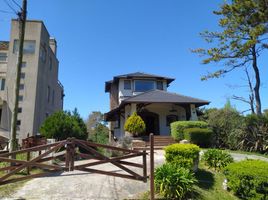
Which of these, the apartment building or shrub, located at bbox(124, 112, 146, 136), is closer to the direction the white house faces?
the shrub

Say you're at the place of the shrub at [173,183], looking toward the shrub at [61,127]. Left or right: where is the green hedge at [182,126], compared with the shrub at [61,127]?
right

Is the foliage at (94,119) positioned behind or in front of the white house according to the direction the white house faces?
behind

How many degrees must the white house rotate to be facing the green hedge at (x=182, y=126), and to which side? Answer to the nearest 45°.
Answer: approximately 45° to its left

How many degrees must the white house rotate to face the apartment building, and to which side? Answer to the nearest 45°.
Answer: approximately 90° to its right

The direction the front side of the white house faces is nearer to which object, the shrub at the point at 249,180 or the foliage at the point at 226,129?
the shrub

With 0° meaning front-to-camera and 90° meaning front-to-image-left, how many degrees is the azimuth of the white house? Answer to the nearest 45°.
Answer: approximately 0°

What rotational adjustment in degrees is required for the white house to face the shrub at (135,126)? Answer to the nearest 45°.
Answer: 0° — it already faces it

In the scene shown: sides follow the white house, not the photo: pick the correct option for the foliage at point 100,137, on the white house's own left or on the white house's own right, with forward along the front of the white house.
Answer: on the white house's own right
